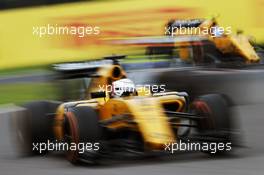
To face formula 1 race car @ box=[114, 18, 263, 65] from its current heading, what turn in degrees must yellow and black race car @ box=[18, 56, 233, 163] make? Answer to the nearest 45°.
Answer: approximately 135° to its left

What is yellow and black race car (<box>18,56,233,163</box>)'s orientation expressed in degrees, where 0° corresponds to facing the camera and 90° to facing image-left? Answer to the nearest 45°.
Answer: approximately 315°
